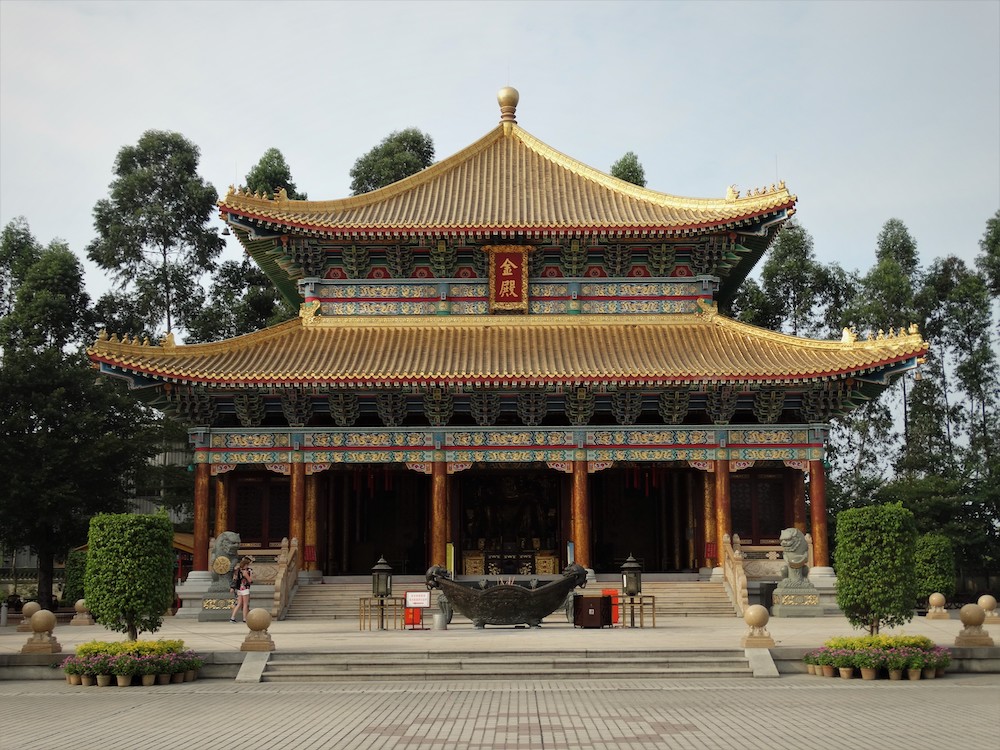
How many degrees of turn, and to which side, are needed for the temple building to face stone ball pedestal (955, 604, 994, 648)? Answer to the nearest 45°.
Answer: approximately 45° to its left

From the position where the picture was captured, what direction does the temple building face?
facing the viewer

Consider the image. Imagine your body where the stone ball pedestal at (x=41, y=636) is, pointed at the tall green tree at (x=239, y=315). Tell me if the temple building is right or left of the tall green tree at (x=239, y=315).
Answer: right

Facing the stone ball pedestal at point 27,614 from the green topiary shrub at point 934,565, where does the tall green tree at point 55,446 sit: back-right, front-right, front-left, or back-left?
front-right

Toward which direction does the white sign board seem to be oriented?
toward the camera

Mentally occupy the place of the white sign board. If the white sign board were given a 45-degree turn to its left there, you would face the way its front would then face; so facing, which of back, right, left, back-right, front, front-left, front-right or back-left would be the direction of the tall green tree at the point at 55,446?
back

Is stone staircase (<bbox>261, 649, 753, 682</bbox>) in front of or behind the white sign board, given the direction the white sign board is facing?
in front

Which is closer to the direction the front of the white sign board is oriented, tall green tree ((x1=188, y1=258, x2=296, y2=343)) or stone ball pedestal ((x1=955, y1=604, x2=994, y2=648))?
the stone ball pedestal

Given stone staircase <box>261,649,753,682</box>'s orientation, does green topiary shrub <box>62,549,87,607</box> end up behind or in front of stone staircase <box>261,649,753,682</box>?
behind

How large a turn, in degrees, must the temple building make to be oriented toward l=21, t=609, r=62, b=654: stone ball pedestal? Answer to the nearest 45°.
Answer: approximately 45° to its right

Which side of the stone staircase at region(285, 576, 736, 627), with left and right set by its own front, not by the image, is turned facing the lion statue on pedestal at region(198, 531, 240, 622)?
right
